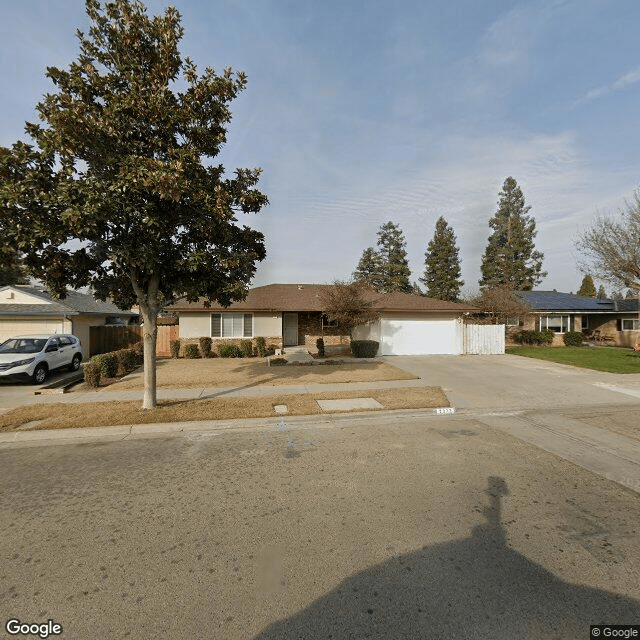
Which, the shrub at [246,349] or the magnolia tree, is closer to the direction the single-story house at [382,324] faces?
the magnolia tree

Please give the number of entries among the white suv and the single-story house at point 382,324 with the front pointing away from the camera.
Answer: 0

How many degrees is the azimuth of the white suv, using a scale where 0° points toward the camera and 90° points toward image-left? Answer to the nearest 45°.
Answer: approximately 45°

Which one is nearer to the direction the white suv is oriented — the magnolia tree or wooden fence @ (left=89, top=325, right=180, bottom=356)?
the magnolia tree

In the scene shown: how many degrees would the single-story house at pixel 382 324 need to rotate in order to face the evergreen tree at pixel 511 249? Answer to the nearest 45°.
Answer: approximately 135° to its left

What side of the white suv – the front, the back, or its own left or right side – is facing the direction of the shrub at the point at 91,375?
left

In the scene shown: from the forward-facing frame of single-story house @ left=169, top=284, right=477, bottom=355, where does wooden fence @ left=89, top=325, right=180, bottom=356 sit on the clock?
The wooden fence is roughly at 3 o'clock from the single-story house.

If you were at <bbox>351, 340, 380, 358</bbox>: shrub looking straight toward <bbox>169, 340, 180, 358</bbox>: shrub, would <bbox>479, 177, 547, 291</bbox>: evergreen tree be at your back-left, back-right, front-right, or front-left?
back-right

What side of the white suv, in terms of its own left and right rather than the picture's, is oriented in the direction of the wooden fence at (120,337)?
back

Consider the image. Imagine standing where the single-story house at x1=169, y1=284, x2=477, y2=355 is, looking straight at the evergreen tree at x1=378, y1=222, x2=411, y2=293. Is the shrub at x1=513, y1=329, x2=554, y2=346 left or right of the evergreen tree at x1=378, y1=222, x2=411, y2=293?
right

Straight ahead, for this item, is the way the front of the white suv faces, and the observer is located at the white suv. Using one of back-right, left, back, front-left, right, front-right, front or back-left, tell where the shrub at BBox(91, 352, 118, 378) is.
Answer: left

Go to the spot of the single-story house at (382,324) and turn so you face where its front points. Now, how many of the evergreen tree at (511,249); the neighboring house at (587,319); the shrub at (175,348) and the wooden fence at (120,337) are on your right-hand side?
2
